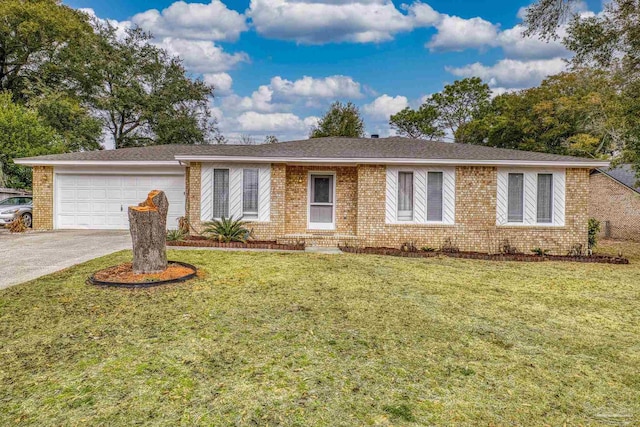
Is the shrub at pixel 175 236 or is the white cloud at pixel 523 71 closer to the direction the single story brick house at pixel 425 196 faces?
the shrub

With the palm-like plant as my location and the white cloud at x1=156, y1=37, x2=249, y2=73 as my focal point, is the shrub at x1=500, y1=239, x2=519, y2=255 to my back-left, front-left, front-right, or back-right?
back-right

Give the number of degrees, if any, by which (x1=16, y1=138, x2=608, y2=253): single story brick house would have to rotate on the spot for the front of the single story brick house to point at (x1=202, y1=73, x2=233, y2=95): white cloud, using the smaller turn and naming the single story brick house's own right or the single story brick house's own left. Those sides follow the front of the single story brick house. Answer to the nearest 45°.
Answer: approximately 135° to the single story brick house's own right

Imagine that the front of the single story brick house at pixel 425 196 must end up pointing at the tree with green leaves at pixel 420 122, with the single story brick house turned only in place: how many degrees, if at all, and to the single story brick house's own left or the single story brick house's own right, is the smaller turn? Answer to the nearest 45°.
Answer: approximately 180°

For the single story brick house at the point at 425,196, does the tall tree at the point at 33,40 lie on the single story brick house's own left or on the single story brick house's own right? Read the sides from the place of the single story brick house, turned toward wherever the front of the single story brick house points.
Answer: on the single story brick house's own right

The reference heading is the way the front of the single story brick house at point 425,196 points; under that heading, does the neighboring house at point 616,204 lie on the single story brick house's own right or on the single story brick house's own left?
on the single story brick house's own left

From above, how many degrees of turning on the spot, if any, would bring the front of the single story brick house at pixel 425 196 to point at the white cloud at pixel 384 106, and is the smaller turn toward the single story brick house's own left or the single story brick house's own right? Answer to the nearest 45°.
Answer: approximately 180°

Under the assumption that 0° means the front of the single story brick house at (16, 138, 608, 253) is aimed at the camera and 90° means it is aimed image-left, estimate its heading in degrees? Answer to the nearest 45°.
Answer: approximately 0°

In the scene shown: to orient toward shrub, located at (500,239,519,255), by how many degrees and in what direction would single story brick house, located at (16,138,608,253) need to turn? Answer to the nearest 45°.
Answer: approximately 90° to its left
